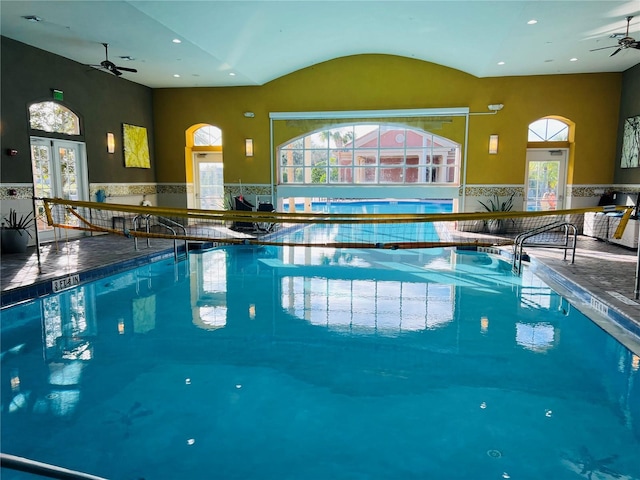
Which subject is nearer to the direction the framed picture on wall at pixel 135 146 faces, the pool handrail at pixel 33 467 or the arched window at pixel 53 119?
the pool handrail

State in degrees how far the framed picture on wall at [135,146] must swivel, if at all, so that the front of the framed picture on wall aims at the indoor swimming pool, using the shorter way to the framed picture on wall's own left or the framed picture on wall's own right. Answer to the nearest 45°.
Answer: approximately 45° to the framed picture on wall's own right

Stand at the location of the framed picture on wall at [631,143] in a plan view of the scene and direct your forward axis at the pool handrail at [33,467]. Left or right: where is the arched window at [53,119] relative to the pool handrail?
right

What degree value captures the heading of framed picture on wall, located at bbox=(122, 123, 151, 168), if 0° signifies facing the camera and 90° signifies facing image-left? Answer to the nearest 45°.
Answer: approximately 315°

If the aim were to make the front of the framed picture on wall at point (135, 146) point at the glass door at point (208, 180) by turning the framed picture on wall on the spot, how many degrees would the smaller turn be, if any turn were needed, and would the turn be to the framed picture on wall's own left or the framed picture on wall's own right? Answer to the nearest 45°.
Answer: approximately 90° to the framed picture on wall's own left

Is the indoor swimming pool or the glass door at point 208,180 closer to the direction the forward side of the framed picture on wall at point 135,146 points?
the indoor swimming pool

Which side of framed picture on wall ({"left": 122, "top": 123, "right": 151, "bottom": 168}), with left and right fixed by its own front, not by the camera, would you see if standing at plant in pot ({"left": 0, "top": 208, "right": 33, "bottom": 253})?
right

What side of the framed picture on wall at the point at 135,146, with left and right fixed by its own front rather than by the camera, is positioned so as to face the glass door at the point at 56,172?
right

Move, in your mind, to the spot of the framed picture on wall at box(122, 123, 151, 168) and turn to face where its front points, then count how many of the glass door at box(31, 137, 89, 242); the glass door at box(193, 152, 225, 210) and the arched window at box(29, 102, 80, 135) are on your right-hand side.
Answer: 2

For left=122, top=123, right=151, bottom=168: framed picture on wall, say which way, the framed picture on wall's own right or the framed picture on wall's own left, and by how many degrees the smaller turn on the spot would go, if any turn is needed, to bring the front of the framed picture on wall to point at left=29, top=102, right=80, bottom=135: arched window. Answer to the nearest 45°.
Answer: approximately 90° to the framed picture on wall's own right

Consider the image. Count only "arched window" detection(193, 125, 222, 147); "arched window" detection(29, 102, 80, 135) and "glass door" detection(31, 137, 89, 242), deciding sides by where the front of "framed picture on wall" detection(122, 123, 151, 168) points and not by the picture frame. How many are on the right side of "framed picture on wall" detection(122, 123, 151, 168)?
2

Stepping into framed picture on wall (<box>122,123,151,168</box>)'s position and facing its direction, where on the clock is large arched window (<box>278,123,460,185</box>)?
The large arched window is roughly at 11 o'clock from the framed picture on wall.
